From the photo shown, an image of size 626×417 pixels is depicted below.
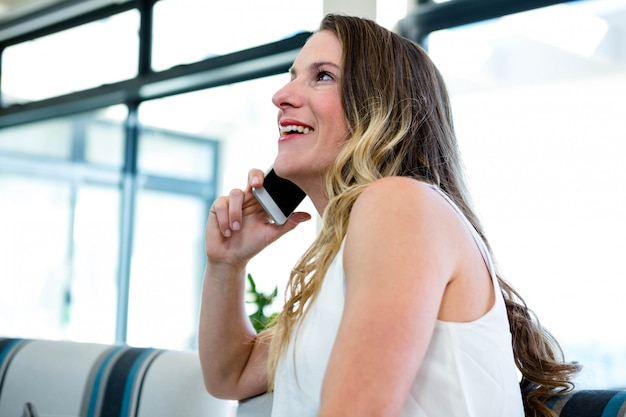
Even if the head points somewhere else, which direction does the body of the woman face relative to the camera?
to the viewer's left
